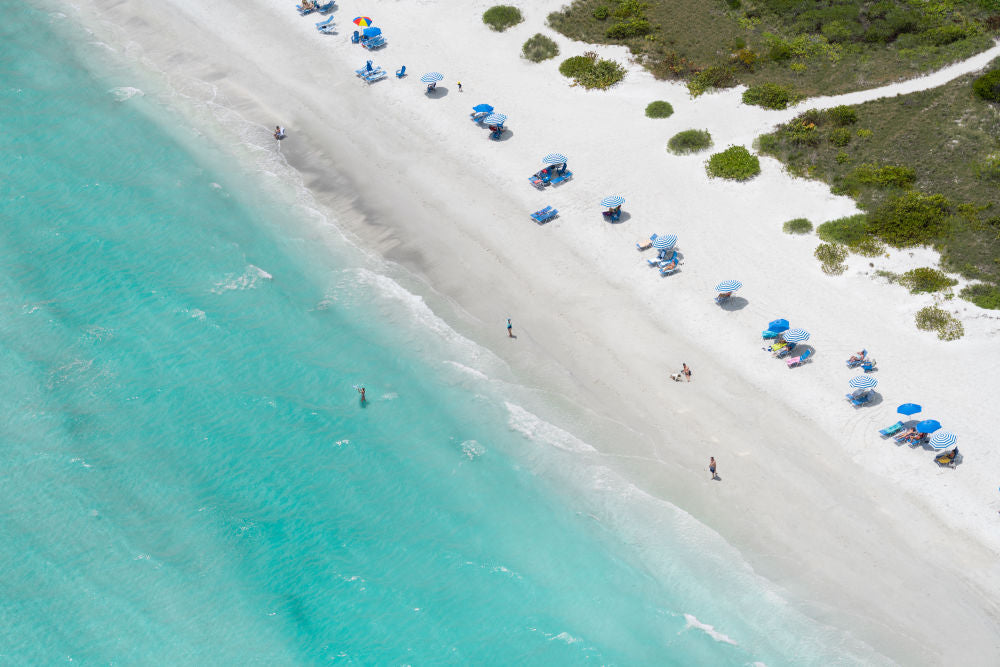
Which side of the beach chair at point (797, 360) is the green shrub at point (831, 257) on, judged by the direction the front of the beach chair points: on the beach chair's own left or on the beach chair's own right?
on the beach chair's own right

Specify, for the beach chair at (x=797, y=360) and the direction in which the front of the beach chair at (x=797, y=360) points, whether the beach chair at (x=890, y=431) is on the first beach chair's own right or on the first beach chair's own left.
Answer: on the first beach chair's own left

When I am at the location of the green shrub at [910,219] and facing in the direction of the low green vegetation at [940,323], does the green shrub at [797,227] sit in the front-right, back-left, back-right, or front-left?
back-right

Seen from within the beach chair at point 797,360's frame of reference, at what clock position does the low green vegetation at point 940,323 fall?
The low green vegetation is roughly at 6 o'clock from the beach chair.

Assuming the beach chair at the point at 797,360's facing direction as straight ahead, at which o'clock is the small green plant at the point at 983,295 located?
The small green plant is roughly at 6 o'clock from the beach chair.

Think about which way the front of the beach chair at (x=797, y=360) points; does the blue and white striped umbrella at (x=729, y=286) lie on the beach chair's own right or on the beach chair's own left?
on the beach chair's own right

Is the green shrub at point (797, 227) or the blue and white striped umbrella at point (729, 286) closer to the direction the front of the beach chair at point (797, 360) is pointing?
the blue and white striped umbrella

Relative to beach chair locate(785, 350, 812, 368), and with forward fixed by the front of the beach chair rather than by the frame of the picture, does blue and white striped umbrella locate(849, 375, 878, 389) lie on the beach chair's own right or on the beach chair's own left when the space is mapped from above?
on the beach chair's own left

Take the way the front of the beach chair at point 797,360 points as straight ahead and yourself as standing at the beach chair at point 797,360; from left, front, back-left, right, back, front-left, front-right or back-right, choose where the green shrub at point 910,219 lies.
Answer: back-right
